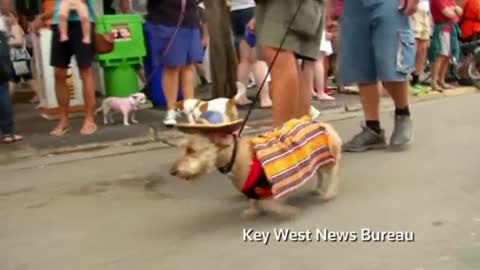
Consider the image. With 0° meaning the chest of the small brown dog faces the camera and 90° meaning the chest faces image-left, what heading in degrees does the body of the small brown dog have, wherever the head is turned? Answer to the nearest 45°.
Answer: approximately 90°

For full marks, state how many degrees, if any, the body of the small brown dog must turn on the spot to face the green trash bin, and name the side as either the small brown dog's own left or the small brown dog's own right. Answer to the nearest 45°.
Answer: approximately 90° to the small brown dog's own right
